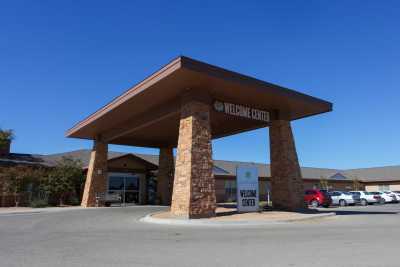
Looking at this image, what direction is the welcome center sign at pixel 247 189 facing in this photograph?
toward the camera

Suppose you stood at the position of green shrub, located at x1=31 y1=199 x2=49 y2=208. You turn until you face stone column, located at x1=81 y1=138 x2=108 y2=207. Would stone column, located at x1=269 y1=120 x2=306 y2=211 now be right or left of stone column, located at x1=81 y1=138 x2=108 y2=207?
right

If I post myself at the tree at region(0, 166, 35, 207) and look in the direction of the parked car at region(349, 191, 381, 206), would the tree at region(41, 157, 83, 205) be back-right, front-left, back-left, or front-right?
front-left

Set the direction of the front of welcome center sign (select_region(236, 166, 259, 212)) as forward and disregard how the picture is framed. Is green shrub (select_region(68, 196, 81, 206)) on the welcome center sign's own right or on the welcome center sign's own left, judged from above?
on the welcome center sign's own right
